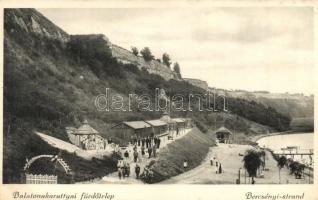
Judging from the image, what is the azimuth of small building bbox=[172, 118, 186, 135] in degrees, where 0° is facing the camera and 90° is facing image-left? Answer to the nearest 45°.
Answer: approximately 315°

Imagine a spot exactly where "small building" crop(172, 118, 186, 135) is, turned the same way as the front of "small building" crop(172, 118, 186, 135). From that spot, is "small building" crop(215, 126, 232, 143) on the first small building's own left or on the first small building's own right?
on the first small building's own left
